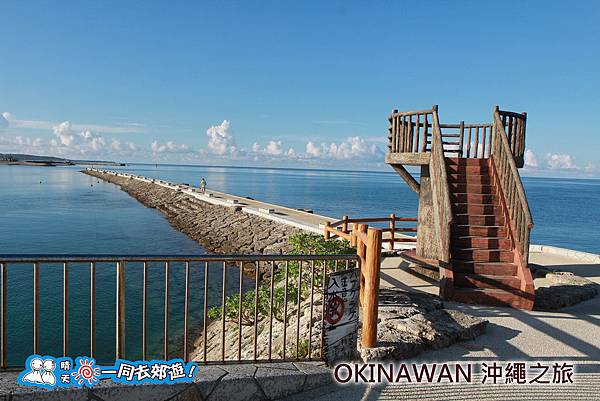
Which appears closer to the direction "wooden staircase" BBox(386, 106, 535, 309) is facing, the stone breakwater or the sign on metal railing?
the sign on metal railing

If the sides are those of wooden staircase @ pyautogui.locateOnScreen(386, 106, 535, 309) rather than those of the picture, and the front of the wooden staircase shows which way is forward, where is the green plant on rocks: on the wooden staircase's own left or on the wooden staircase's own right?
on the wooden staircase's own right

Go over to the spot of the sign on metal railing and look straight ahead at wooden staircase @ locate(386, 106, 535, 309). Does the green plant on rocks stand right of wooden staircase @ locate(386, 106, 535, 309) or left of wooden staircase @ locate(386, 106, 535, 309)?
left

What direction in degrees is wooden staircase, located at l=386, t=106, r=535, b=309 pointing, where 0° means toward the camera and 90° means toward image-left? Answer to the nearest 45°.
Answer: approximately 0°

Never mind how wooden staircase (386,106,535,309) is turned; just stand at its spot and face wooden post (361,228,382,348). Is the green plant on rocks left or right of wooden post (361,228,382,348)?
right

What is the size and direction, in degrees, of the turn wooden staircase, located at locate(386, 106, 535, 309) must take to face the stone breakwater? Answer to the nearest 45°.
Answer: approximately 135° to its right

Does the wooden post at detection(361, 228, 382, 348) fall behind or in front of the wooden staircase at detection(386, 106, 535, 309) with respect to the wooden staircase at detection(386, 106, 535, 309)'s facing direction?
in front

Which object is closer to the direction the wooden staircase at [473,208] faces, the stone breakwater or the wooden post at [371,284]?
the wooden post

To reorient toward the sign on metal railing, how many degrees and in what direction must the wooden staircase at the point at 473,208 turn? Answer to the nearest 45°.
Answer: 0° — it already faces it

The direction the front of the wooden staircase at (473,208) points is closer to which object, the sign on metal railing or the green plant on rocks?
the sign on metal railing
